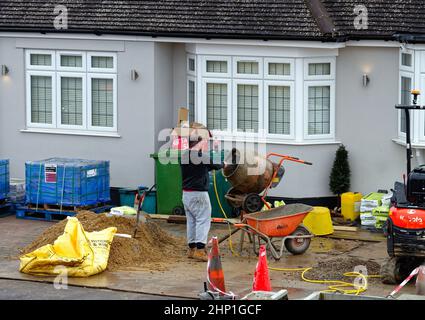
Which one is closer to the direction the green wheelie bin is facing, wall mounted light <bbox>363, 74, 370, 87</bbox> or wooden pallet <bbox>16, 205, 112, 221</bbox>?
the wooden pallet

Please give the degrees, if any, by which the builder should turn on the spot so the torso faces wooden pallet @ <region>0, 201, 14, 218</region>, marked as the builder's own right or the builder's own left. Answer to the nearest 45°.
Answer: approximately 90° to the builder's own left

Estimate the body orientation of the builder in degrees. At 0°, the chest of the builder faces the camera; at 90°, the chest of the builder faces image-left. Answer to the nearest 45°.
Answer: approximately 225°

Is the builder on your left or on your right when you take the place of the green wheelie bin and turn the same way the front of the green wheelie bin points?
on your left

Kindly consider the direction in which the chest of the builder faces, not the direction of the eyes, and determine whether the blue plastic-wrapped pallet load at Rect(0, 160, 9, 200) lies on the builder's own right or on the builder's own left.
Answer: on the builder's own left
